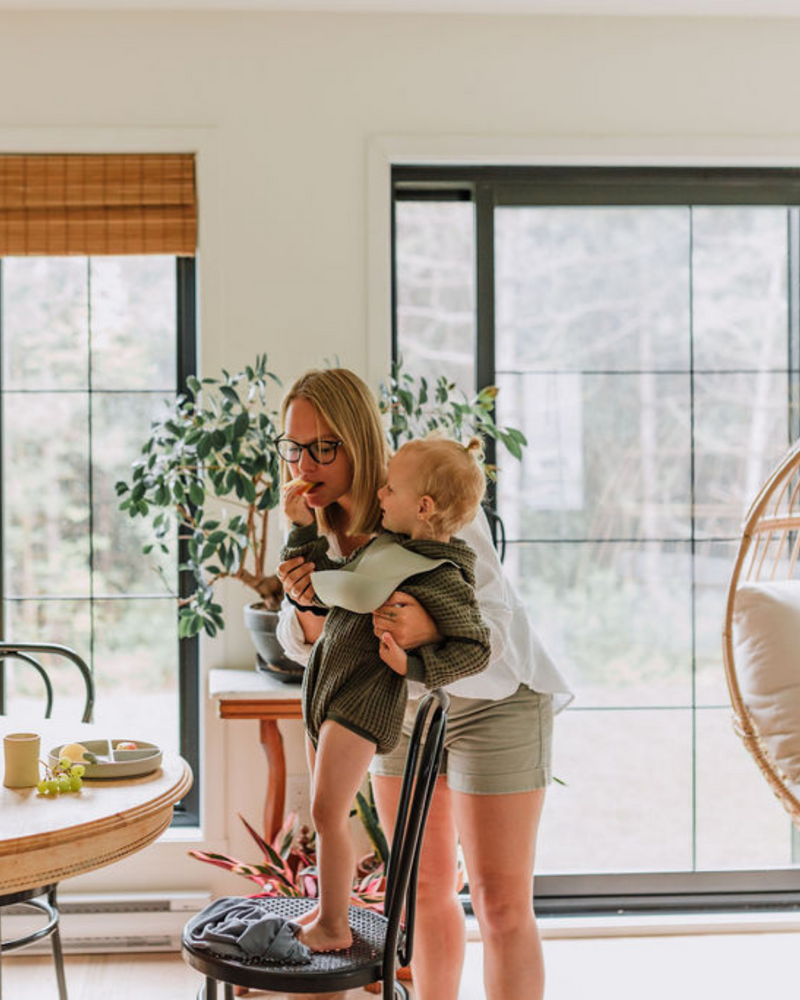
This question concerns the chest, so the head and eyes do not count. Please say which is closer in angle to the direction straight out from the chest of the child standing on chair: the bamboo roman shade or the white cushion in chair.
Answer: the bamboo roman shade

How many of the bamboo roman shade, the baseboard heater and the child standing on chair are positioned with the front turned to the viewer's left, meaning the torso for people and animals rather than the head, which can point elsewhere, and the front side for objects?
1

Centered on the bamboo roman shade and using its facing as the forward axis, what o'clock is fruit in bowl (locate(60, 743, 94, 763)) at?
The fruit in bowl is roughly at 12 o'clock from the bamboo roman shade.

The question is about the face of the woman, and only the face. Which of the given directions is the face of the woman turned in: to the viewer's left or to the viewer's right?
to the viewer's left

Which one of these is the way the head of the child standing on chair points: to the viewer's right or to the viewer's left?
to the viewer's left

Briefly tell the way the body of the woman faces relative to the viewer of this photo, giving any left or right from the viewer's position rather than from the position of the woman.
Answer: facing the viewer and to the left of the viewer

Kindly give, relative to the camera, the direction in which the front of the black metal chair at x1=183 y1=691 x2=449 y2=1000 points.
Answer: facing to the left of the viewer

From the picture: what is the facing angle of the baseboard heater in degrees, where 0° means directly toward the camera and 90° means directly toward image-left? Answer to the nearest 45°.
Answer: approximately 0°

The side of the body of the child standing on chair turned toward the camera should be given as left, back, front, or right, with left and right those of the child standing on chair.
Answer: left
